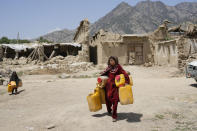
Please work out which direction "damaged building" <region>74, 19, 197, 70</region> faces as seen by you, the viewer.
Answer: facing the viewer

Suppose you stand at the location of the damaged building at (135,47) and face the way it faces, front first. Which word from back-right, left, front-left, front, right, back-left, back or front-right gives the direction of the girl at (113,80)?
front

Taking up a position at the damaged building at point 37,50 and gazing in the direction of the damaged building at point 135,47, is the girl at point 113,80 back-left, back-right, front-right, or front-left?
front-right

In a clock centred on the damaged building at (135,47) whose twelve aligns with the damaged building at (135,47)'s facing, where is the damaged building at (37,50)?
the damaged building at (37,50) is roughly at 3 o'clock from the damaged building at (135,47).

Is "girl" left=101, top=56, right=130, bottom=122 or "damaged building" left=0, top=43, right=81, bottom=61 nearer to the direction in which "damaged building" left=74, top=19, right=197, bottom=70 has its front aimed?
the girl

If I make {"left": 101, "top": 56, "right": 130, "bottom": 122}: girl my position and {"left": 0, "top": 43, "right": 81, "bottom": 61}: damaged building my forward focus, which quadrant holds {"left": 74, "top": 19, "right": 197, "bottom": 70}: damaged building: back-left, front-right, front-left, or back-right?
front-right

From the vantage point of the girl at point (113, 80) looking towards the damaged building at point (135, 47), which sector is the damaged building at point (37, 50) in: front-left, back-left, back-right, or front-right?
front-left
